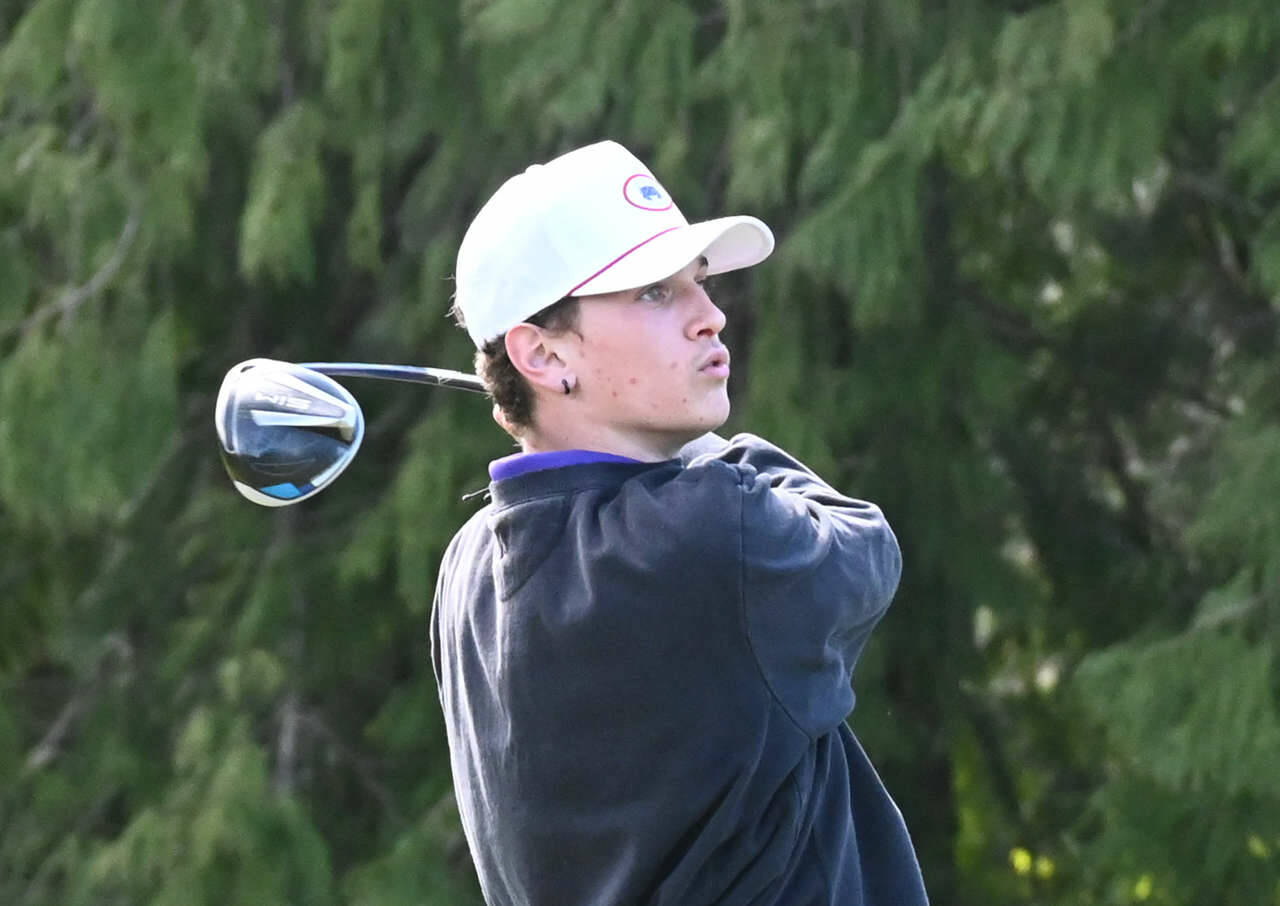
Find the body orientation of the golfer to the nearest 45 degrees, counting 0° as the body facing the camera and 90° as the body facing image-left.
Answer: approximately 225°

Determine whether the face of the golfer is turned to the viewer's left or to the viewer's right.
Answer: to the viewer's right
